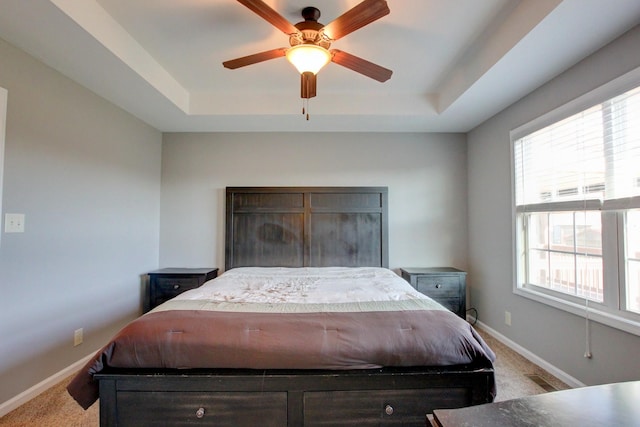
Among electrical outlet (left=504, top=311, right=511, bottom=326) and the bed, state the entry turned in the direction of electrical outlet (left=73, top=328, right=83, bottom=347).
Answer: electrical outlet (left=504, top=311, right=511, bottom=326)

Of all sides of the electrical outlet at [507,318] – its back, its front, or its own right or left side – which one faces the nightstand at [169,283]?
front

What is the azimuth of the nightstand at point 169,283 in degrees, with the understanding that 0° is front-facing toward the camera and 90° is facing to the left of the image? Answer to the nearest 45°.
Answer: approximately 0°

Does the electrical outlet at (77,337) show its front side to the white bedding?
yes

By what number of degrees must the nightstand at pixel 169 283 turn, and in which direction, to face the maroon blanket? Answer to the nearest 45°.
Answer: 0° — it already faces it

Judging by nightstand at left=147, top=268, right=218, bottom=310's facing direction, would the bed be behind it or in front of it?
in front

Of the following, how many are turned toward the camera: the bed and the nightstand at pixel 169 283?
2

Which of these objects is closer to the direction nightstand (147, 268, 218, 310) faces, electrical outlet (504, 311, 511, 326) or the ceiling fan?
the ceiling fan

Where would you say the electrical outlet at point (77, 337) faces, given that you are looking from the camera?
facing the viewer and to the right of the viewer

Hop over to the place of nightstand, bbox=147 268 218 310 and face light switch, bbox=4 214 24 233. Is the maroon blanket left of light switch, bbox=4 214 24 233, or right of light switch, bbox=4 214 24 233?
left

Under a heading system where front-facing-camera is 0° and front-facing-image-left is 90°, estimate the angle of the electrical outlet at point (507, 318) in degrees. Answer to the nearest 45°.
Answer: approximately 45°

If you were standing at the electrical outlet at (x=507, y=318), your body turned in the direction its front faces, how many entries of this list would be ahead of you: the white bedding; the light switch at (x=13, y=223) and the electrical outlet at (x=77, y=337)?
3

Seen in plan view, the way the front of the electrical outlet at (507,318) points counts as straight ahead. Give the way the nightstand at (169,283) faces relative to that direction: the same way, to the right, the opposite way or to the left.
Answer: to the left

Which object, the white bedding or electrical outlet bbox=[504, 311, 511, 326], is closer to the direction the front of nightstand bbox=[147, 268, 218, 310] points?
the white bedding

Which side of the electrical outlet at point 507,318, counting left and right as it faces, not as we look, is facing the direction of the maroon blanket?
front
